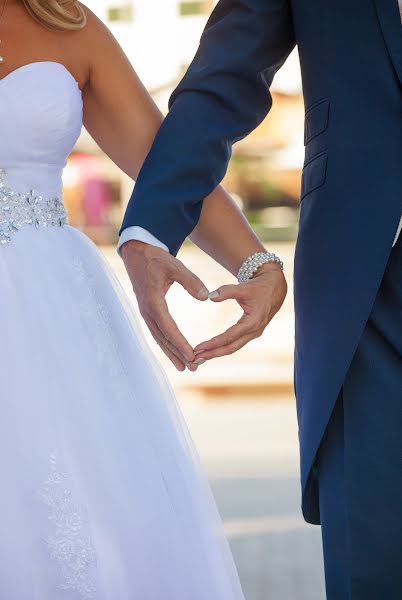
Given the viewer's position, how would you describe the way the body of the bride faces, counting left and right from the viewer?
facing the viewer
